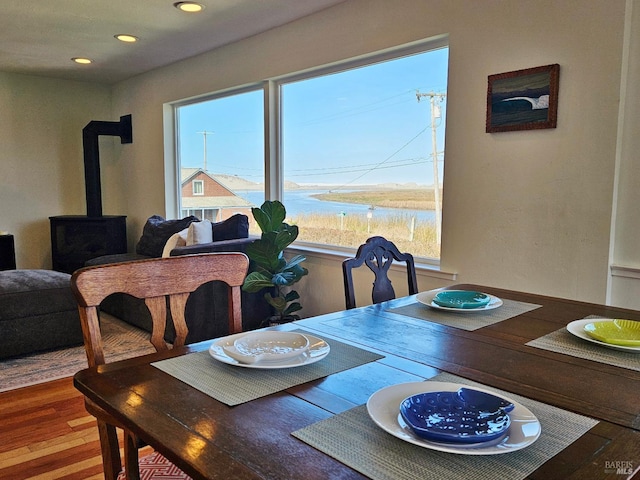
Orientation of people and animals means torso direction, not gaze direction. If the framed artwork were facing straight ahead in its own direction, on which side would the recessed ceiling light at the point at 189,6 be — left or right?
on its right

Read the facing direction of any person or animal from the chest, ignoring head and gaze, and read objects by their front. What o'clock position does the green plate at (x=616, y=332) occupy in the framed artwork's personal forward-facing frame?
The green plate is roughly at 10 o'clock from the framed artwork.

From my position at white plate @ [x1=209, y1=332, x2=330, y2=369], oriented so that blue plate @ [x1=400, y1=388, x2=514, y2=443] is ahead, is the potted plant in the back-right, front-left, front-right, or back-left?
back-left

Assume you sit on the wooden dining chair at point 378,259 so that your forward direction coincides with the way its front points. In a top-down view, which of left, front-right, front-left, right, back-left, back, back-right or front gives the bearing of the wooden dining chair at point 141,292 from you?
right

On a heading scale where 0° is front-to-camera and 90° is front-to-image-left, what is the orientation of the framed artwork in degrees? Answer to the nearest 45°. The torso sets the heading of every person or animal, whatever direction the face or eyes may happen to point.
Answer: approximately 45°

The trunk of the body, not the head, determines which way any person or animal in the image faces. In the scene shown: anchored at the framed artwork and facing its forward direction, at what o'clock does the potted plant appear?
The potted plant is roughly at 2 o'clock from the framed artwork.

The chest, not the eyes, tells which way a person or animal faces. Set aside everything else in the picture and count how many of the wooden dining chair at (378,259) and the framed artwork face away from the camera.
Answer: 0

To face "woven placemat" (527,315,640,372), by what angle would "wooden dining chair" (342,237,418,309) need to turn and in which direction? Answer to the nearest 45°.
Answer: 0° — it already faces it

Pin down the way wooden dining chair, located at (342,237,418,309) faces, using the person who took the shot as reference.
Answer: facing the viewer and to the right of the viewer
